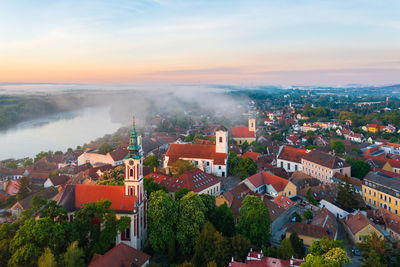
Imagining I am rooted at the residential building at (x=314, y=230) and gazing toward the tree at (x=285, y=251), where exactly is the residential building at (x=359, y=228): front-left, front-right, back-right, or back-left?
back-left

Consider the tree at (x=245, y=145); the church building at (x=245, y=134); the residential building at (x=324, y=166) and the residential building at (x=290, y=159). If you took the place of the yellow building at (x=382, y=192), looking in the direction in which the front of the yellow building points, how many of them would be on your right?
4

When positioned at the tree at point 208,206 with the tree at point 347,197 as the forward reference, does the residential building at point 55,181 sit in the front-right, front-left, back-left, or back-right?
back-left

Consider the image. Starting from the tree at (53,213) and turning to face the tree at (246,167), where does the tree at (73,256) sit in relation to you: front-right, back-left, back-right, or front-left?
back-right

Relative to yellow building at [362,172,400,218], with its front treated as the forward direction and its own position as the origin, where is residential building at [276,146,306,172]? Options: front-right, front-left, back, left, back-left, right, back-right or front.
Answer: right

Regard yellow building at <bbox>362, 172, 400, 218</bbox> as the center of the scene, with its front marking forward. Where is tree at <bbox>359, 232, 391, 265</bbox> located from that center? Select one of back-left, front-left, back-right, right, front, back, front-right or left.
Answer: front-left

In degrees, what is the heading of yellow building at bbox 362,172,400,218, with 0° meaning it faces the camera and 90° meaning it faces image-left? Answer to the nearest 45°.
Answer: approximately 45°

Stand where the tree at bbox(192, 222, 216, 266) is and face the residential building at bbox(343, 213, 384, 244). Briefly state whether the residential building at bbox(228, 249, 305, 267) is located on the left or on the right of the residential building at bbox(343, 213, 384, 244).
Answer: right
